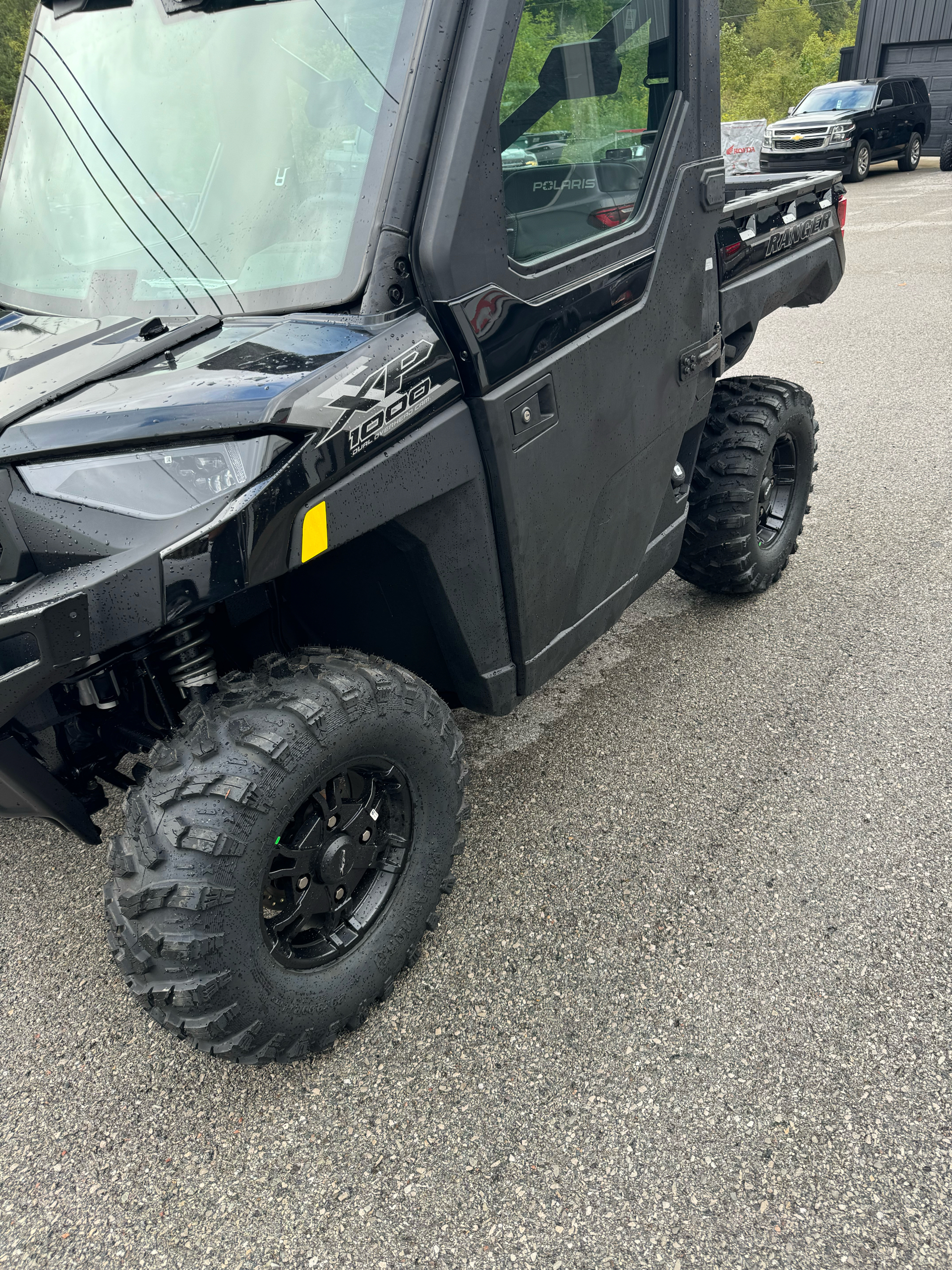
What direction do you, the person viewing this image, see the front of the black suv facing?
facing the viewer and to the left of the viewer

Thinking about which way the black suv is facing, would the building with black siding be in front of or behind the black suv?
behind

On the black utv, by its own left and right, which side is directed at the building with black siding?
back

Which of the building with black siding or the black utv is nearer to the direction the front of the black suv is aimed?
the black utv

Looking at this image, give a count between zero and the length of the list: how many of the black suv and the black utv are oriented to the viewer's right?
0

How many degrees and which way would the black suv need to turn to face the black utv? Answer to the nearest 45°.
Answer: approximately 45° to its left

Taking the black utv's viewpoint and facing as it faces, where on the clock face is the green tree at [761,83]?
The green tree is roughly at 5 o'clock from the black utv.

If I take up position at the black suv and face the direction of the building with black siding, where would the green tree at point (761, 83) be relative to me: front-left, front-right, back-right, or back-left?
front-left
